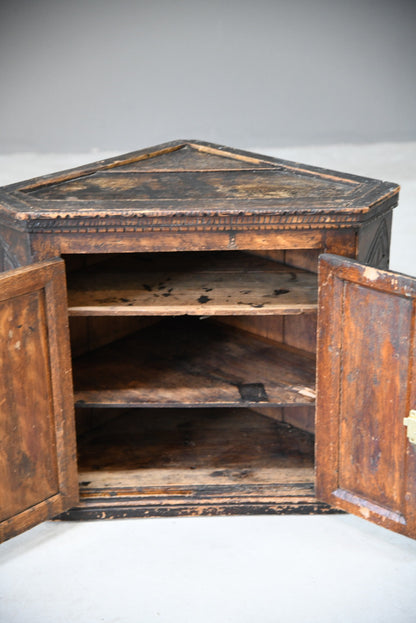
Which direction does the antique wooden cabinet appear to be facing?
toward the camera
